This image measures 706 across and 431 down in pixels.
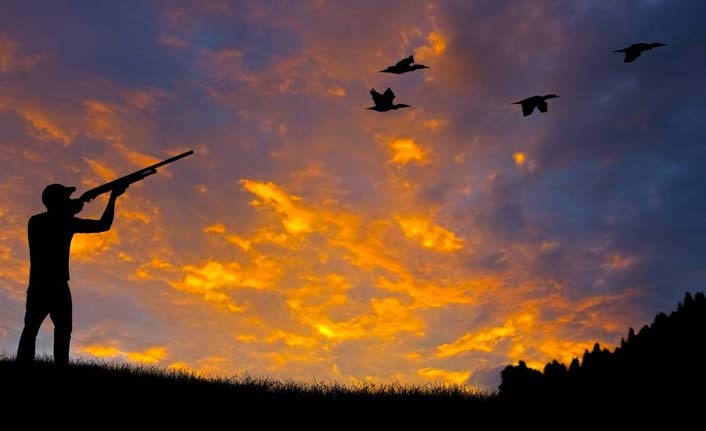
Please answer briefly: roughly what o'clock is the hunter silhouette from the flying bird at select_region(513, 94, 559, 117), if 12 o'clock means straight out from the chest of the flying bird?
The hunter silhouette is roughly at 5 o'clock from the flying bird.

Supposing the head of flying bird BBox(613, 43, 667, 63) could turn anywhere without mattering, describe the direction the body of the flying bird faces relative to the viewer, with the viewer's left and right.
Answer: facing to the right of the viewer

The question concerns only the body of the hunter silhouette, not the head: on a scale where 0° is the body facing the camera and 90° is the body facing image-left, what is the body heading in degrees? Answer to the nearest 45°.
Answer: approximately 270°

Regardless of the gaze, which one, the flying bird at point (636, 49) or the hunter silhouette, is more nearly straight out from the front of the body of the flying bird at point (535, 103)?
the flying bird

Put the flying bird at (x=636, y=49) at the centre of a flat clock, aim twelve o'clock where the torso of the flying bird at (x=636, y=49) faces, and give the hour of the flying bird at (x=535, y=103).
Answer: the flying bird at (x=535, y=103) is roughly at 6 o'clock from the flying bird at (x=636, y=49).

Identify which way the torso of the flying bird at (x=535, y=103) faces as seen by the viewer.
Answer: to the viewer's right

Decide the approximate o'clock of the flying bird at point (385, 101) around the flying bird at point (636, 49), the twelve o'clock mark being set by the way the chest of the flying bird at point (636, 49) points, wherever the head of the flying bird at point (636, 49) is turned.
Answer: the flying bird at point (385, 101) is roughly at 5 o'clock from the flying bird at point (636, 49).

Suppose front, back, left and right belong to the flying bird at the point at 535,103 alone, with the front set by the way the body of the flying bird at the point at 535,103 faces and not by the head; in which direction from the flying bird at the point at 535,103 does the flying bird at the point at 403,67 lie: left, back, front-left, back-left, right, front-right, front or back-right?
back-right

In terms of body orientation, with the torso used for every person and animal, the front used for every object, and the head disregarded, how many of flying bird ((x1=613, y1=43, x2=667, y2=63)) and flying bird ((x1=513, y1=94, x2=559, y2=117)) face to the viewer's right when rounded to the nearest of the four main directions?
2

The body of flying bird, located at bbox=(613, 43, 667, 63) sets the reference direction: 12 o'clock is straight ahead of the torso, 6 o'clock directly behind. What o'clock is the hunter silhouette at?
The hunter silhouette is roughly at 5 o'clock from the flying bird.

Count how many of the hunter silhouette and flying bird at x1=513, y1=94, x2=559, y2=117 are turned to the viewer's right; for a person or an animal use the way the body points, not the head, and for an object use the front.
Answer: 2
